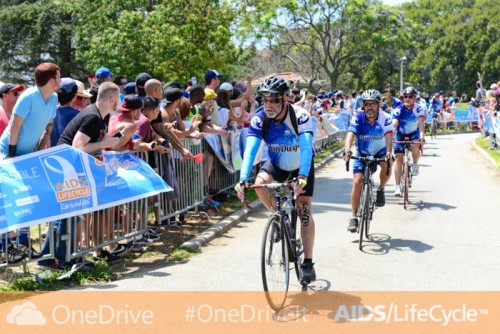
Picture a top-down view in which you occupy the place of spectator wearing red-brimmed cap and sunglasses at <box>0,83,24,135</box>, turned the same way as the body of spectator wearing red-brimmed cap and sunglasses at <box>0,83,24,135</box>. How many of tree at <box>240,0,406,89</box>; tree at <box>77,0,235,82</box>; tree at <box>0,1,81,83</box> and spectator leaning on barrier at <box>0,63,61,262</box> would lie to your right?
1

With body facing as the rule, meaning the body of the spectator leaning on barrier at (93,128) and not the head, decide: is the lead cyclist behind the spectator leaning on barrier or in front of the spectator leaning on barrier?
in front

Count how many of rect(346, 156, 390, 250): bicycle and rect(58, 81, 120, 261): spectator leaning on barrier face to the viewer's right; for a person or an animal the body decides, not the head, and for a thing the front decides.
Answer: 1

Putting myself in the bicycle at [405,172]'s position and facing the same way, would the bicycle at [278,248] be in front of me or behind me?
in front

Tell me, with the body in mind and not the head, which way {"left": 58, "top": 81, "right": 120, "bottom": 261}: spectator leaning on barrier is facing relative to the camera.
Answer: to the viewer's right

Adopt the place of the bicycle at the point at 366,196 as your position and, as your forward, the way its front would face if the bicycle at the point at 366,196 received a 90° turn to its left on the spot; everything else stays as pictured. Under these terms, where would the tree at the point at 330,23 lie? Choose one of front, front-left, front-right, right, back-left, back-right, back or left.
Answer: left

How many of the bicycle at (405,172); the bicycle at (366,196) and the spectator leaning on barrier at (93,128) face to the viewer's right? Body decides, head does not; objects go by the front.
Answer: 1

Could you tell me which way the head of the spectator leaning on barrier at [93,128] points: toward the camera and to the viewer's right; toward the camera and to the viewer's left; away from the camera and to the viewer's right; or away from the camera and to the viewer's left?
away from the camera and to the viewer's right

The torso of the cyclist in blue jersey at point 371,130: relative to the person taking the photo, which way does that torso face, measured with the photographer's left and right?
facing the viewer

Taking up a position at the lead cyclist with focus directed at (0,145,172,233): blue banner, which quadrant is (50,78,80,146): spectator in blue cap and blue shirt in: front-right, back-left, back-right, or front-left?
front-right

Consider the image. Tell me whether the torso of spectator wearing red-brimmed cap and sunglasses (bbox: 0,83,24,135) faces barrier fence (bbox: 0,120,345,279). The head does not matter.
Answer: yes

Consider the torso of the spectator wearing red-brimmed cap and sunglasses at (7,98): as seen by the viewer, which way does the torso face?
to the viewer's right

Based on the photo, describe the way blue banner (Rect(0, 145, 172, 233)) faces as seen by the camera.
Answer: facing the viewer and to the right of the viewer

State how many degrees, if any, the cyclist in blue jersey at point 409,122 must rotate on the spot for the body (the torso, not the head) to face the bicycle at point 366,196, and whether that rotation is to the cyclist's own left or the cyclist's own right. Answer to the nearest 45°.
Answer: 0° — they already face it

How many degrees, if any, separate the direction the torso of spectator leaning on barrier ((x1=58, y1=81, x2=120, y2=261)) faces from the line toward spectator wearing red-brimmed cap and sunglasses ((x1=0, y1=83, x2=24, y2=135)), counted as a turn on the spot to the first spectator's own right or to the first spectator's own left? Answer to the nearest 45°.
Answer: approximately 135° to the first spectator's own left

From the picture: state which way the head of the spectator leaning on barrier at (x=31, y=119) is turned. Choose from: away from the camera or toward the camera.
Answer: away from the camera

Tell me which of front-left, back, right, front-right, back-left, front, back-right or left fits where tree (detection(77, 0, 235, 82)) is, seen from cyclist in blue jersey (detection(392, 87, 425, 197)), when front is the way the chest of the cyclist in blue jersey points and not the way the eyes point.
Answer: back-right

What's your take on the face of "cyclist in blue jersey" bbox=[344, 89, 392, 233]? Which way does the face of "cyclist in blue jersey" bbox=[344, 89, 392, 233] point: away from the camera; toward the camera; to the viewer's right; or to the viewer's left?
toward the camera

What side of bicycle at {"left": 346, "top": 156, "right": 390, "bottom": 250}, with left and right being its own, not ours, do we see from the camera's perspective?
front

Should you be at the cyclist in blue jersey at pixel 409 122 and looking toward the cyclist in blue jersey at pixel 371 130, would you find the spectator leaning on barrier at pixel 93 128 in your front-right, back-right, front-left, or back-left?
front-right

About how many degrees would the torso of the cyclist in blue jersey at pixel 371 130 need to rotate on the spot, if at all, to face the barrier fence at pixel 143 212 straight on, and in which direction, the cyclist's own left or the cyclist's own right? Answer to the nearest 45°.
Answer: approximately 45° to the cyclist's own right
